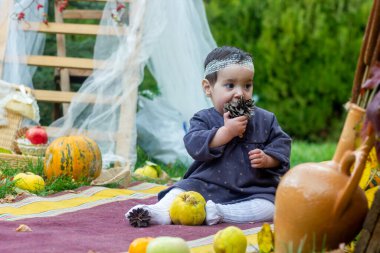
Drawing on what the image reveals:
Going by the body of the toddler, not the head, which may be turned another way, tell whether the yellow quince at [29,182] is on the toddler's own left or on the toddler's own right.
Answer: on the toddler's own right

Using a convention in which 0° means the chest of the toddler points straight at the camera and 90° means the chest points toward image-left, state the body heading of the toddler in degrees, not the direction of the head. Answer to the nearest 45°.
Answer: approximately 0°

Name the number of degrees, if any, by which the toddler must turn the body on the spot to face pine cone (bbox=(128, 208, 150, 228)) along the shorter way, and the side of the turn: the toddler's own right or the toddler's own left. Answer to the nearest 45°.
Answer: approximately 45° to the toddler's own right

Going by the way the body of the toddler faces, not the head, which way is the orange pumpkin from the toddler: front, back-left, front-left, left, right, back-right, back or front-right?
back-right

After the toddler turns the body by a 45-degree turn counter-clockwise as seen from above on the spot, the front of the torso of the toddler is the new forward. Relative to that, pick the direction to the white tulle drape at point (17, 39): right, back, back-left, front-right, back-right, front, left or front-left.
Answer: back

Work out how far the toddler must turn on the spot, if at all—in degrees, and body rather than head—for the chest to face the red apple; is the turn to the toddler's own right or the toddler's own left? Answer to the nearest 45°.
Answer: approximately 135° to the toddler's own right

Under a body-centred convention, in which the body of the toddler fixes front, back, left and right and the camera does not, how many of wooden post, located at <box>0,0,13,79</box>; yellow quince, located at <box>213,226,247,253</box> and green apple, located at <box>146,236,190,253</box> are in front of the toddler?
2
